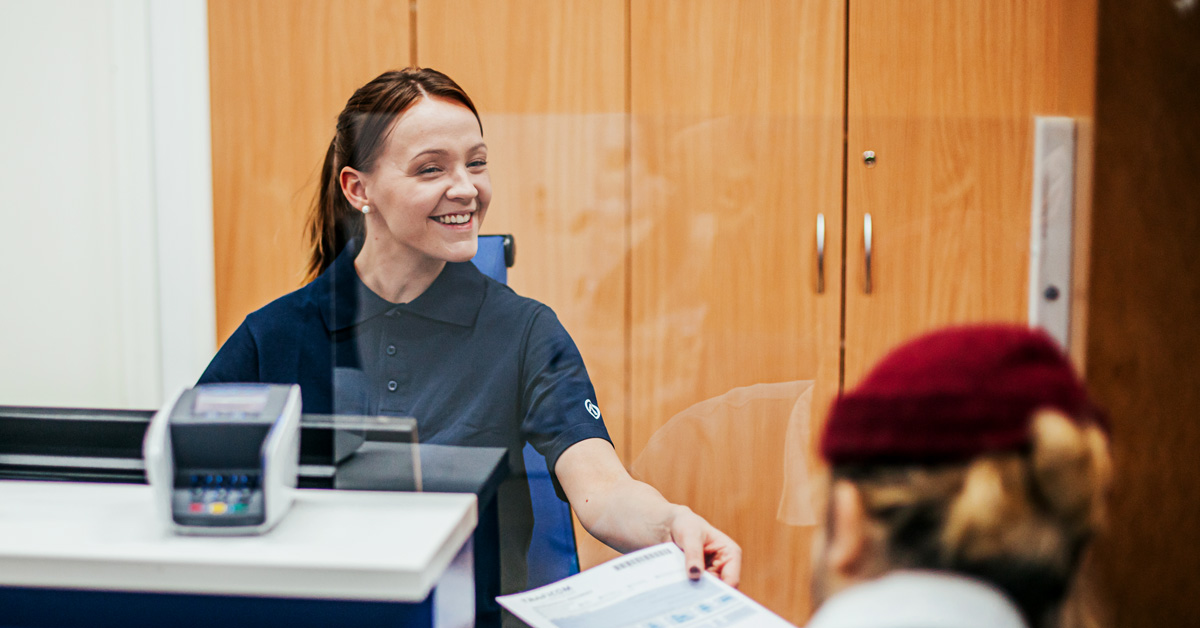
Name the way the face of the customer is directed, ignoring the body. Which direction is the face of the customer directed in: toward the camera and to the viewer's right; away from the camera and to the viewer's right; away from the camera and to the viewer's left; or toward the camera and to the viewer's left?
away from the camera and to the viewer's left

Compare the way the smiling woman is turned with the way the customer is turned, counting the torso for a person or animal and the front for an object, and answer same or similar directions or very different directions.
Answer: very different directions

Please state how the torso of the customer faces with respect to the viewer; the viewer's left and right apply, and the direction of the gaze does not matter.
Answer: facing away from the viewer and to the left of the viewer

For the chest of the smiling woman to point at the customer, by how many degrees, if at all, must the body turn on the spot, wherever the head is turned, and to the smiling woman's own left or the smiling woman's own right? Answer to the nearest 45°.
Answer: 0° — they already face them

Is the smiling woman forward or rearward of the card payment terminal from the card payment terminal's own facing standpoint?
rearward

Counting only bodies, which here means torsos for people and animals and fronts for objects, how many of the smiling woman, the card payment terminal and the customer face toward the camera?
2

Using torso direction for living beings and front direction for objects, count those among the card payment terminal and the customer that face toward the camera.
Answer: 1

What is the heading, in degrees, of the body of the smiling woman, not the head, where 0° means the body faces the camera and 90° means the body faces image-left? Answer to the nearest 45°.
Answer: approximately 0°

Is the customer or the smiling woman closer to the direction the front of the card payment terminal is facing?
the customer
